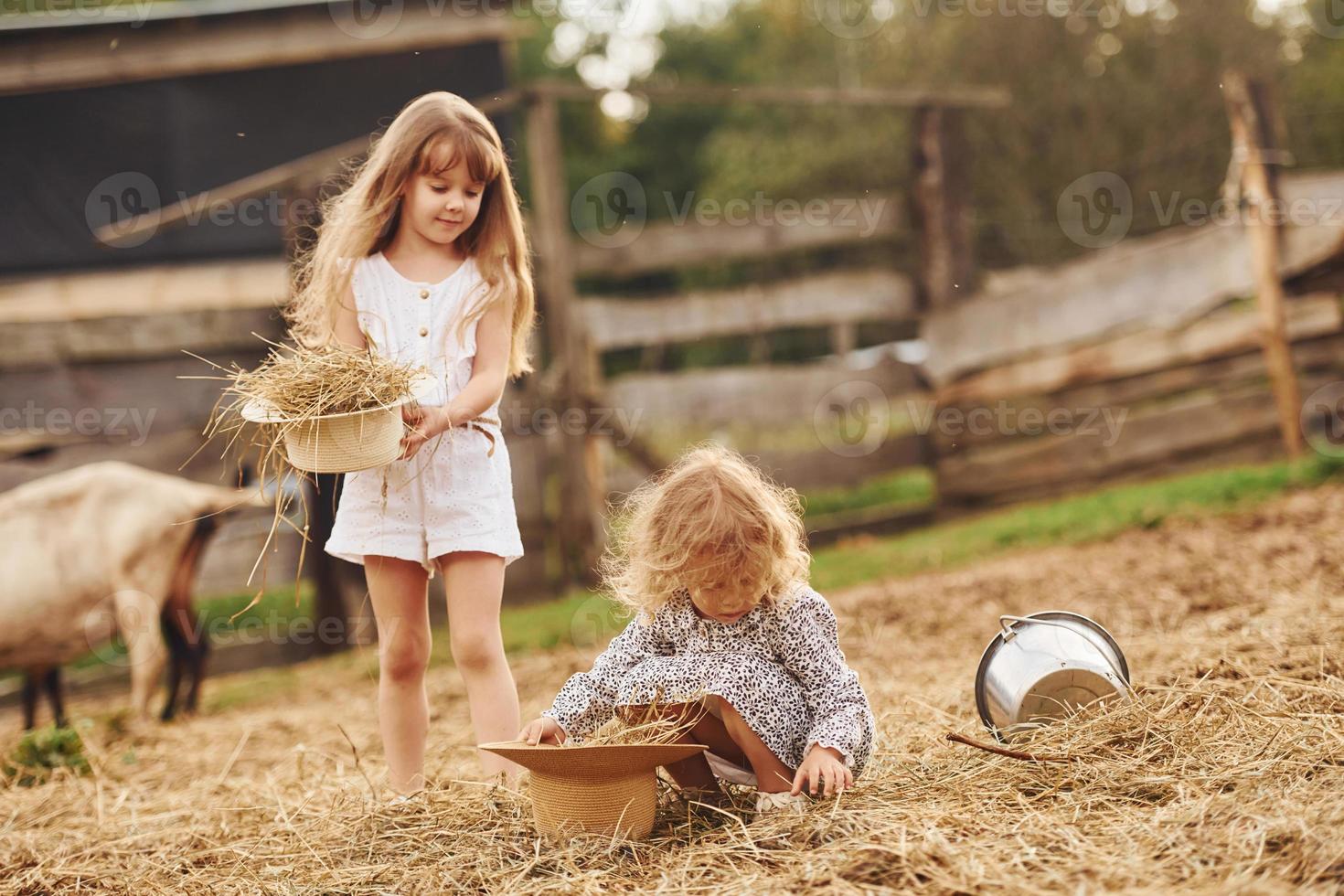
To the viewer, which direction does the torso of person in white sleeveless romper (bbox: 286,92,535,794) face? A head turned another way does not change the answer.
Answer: toward the camera

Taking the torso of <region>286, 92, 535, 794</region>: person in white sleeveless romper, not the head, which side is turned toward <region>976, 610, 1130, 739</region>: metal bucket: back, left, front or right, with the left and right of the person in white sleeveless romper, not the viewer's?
left

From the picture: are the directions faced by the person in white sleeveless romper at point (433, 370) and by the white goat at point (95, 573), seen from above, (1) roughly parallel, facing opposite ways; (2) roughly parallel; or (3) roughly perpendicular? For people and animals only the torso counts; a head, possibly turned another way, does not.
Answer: roughly perpendicular
